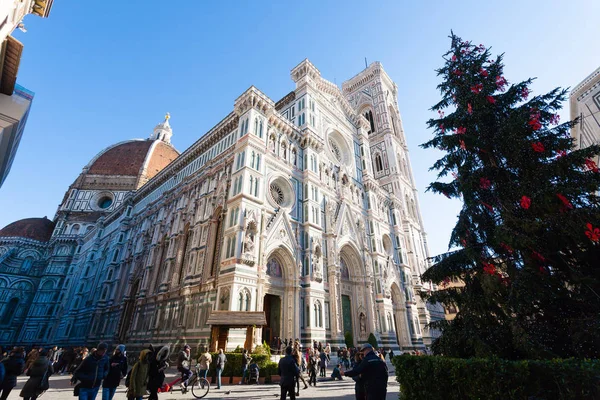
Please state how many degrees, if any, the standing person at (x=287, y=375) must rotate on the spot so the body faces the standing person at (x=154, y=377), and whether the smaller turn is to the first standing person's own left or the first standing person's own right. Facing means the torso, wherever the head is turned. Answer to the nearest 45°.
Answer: approximately 90° to the first standing person's own left

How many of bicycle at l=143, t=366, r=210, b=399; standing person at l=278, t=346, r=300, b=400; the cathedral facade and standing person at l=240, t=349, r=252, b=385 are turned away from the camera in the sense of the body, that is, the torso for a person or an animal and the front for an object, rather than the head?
1

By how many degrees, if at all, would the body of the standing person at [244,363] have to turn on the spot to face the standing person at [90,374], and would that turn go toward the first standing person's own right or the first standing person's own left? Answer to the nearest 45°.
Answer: approximately 90° to the first standing person's own right

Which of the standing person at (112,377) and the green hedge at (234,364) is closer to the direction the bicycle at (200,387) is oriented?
the green hedge

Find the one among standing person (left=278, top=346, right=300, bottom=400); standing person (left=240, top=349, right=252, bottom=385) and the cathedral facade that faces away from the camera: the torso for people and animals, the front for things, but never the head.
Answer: standing person (left=278, top=346, right=300, bottom=400)

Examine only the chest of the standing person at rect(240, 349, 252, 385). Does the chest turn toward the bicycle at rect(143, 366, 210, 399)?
no

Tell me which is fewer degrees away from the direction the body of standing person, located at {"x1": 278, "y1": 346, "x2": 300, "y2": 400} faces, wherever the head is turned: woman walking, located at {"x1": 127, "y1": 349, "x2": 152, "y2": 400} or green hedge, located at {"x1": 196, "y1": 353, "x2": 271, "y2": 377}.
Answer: the green hedge

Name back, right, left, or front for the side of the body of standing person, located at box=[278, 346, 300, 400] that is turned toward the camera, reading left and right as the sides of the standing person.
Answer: back

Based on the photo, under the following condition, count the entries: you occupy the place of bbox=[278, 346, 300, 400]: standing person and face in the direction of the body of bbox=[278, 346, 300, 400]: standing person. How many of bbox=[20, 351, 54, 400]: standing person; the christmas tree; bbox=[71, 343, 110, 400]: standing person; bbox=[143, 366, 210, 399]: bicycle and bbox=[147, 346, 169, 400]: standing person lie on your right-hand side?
1

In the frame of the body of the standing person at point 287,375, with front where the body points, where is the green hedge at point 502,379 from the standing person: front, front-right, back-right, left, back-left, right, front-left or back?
back-right

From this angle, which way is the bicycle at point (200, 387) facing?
to the viewer's right

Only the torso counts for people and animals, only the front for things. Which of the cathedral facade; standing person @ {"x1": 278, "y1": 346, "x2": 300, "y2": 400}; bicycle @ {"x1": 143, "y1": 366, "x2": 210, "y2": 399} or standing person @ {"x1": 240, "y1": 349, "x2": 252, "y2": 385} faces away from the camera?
standing person @ {"x1": 278, "y1": 346, "x2": 300, "y2": 400}
